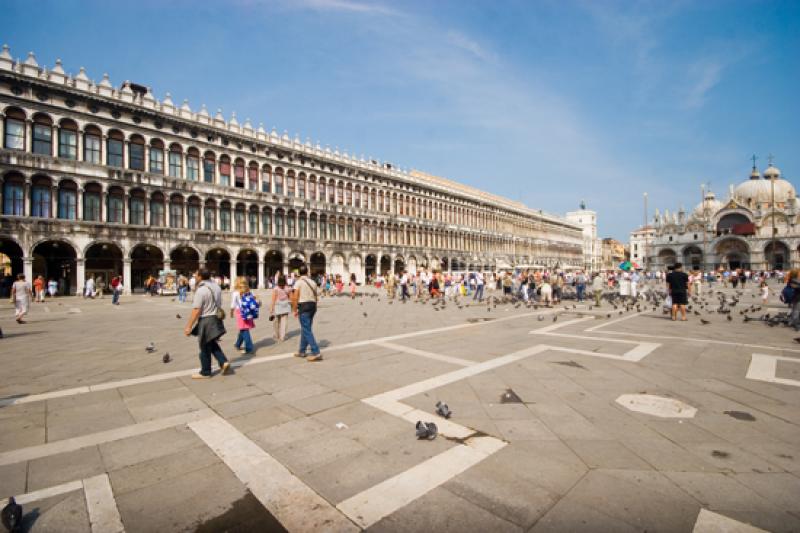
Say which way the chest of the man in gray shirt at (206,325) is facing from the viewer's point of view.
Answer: to the viewer's left

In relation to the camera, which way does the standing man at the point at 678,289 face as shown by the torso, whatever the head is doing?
away from the camera

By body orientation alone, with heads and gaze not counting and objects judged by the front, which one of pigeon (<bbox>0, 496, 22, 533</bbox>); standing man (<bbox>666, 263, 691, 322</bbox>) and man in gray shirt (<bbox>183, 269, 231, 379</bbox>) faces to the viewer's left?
the man in gray shirt

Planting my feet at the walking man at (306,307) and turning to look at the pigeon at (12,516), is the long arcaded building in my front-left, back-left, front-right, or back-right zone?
back-right

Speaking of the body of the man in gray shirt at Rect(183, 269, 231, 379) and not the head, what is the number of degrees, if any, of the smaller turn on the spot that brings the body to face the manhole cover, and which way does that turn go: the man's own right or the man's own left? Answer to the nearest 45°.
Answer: approximately 135° to the man's own left

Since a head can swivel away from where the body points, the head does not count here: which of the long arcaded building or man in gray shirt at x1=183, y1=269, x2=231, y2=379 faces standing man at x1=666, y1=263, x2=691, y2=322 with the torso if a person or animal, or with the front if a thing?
the long arcaded building
